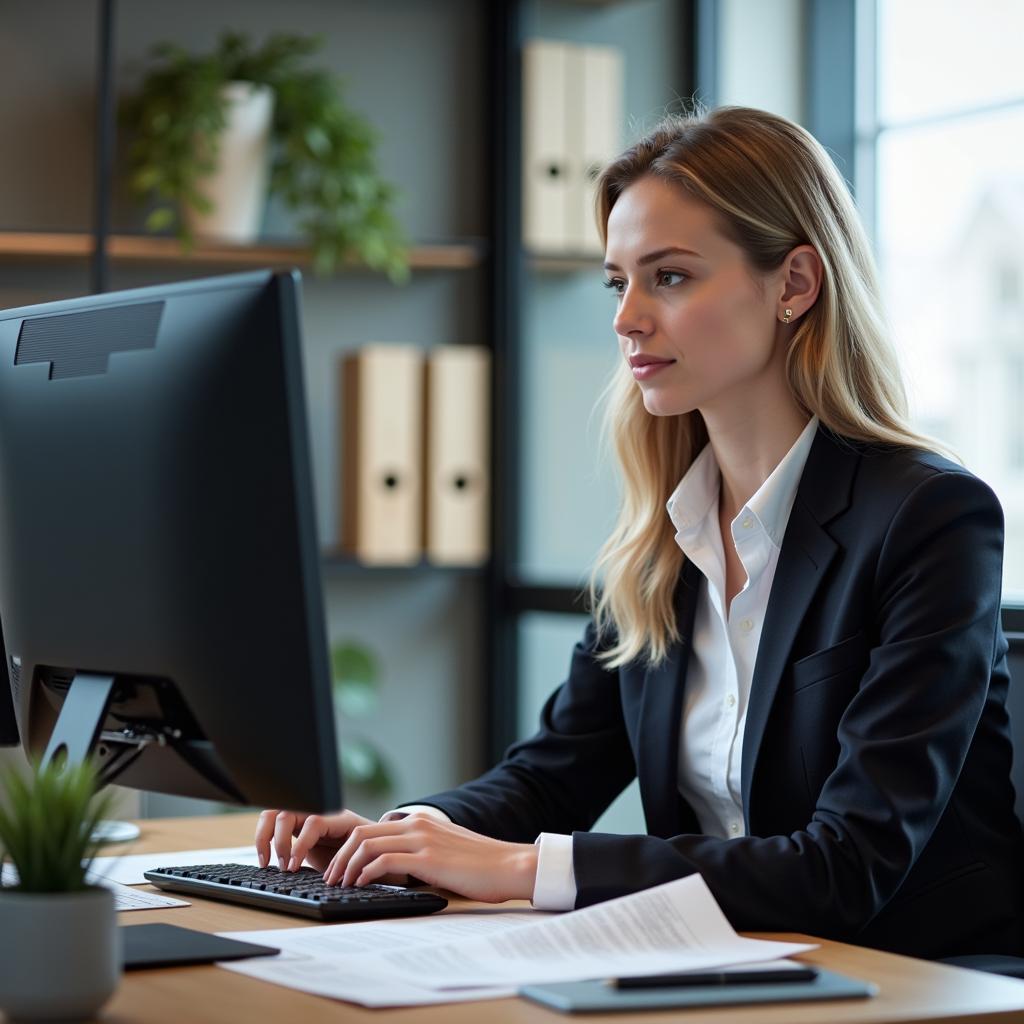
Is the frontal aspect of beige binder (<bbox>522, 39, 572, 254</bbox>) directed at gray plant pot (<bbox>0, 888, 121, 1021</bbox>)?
yes

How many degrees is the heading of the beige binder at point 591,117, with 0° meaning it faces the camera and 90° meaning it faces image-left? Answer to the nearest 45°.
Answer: approximately 0°

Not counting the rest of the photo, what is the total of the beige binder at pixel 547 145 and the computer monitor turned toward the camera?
1

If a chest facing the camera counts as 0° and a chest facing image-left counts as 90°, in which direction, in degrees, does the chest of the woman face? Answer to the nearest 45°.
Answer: approximately 45°

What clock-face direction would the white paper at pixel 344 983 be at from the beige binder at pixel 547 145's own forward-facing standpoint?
The white paper is roughly at 12 o'clock from the beige binder.
